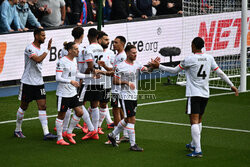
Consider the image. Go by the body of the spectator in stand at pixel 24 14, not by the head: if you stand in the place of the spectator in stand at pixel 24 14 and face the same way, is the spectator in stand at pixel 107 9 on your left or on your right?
on your left

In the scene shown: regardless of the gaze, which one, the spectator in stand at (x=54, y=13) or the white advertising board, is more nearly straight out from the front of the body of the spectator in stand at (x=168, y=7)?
the white advertising board

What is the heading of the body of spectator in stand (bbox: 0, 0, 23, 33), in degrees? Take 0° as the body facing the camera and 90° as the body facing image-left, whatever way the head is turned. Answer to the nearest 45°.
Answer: approximately 315°

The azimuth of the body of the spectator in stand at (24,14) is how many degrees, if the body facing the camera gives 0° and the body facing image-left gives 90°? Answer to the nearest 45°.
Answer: approximately 315°

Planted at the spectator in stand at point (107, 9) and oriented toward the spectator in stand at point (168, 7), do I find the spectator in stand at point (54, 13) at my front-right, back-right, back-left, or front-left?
back-right

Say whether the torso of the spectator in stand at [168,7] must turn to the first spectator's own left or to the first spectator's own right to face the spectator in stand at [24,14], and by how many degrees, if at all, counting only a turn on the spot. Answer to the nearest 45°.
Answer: approximately 45° to the first spectator's own right

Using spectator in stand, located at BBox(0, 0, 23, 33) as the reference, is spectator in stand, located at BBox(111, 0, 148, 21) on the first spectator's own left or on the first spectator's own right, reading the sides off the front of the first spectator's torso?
on the first spectator's own left
